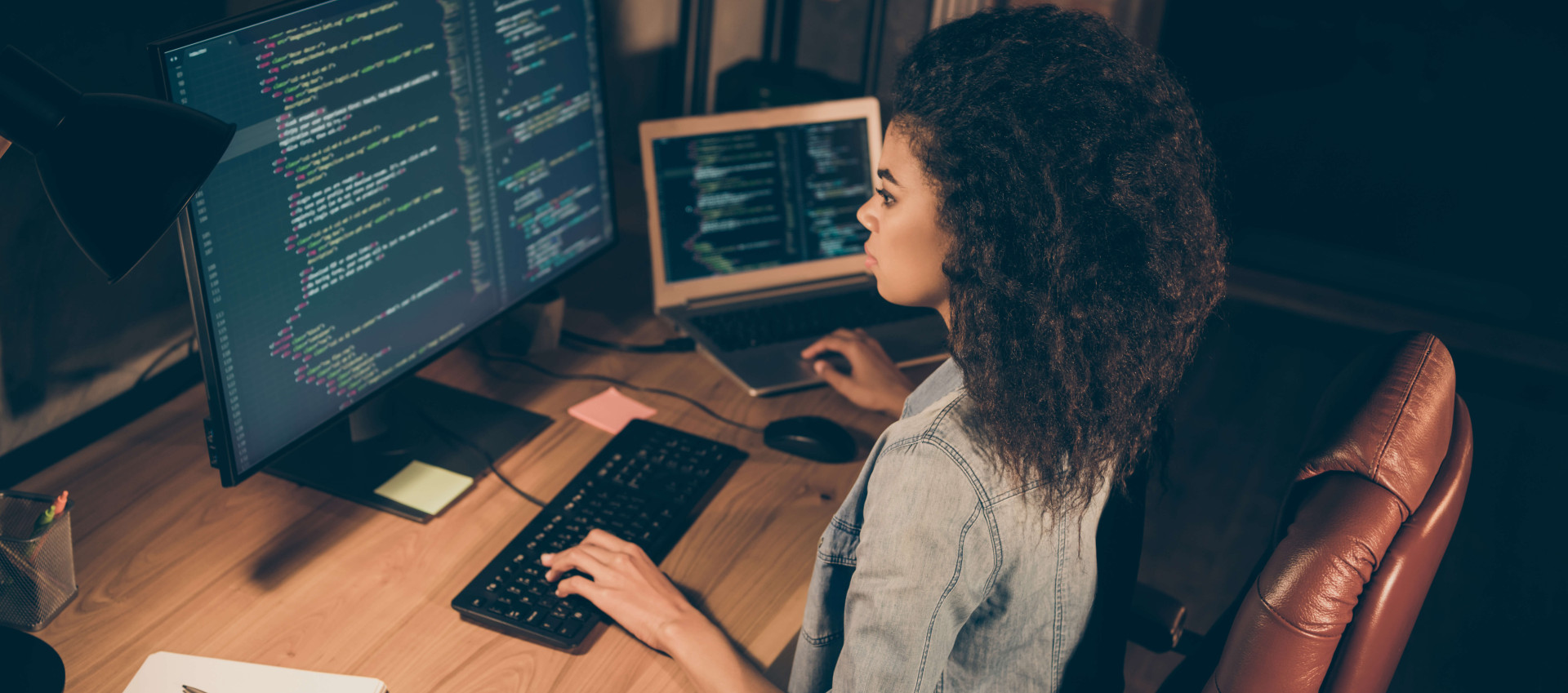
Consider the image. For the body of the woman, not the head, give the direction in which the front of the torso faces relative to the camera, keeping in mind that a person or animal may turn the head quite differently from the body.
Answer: to the viewer's left

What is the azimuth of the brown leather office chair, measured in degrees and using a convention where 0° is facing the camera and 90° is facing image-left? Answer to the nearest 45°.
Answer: approximately 90°

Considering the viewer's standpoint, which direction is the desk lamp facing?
facing to the right of the viewer

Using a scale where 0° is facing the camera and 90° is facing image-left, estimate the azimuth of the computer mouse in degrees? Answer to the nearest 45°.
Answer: approximately 135°

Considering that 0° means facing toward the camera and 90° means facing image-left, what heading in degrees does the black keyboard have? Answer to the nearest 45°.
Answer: approximately 315°
